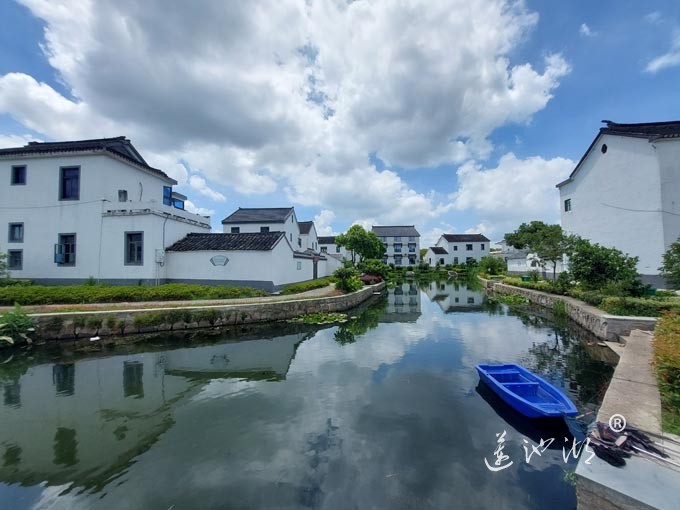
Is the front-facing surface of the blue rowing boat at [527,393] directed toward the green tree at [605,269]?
no
